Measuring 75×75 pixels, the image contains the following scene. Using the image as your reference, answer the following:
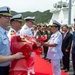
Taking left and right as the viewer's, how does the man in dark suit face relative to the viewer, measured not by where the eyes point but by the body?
facing the viewer and to the left of the viewer
